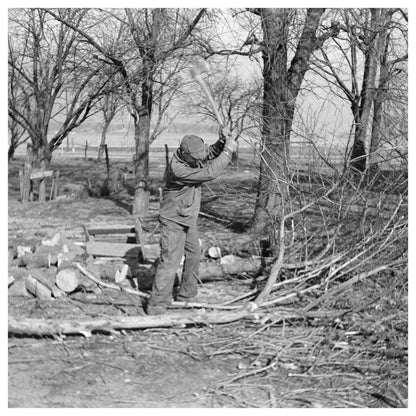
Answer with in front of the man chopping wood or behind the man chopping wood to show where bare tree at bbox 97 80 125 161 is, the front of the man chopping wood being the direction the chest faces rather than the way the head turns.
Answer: behind

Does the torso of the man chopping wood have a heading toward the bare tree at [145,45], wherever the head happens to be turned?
no

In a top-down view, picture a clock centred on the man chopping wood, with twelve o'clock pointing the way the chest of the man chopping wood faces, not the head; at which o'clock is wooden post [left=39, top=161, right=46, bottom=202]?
The wooden post is roughly at 7 o'clock from the man chopping wood.

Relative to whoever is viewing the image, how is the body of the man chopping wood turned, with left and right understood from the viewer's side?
facing the viewer and to the right of the viewer

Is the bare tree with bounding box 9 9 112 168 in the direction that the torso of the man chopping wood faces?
no

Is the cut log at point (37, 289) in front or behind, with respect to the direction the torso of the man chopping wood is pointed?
behind

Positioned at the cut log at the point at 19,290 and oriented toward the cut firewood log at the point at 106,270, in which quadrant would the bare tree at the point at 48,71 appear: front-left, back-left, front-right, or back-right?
front-left

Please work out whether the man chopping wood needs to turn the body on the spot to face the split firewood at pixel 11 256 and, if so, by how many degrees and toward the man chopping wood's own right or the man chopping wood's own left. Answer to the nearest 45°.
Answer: approximately 180°
